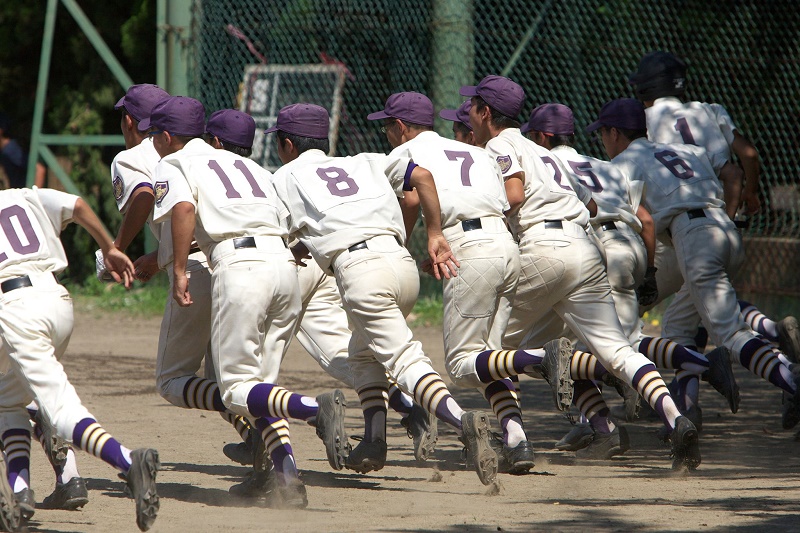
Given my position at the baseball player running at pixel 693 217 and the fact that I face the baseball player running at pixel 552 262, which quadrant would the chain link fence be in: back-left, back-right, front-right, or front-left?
back-right

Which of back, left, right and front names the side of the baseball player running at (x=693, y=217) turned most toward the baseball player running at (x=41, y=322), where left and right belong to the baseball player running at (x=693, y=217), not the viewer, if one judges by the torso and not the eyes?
left

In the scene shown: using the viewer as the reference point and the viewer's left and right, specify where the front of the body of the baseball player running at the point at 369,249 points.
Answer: facing away from the viewer and to the left of the viewer

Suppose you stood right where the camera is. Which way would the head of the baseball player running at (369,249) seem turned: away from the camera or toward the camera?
away from the camera

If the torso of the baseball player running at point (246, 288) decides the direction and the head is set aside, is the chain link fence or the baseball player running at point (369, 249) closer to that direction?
the chain link fence
